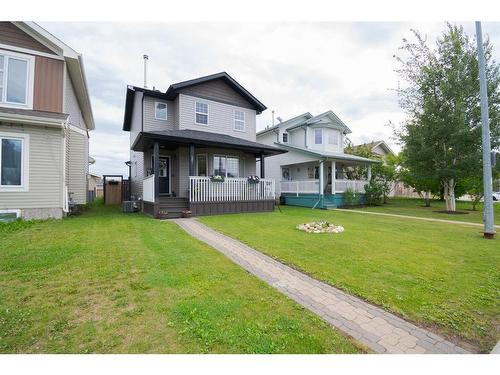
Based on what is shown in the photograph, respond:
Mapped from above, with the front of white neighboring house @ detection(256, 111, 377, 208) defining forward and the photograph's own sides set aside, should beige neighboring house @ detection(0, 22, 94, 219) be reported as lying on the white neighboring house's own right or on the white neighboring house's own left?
on the white neighboring house's own right

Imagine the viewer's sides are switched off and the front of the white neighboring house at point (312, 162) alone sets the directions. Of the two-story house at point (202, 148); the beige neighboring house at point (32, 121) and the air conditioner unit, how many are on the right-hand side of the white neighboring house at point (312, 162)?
3

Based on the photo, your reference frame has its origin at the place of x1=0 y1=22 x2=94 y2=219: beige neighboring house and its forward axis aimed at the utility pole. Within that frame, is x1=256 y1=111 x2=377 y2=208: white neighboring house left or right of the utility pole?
left

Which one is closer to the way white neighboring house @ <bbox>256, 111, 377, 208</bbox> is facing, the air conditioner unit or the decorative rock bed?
the decorative rock bed

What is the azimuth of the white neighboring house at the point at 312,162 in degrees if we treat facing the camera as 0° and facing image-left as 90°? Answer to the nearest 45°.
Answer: approximately 315°

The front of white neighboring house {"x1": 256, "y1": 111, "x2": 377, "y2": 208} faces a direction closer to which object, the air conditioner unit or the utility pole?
the utility pole

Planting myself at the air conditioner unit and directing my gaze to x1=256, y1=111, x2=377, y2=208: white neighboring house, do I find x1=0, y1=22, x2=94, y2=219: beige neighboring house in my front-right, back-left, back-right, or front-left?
back-right

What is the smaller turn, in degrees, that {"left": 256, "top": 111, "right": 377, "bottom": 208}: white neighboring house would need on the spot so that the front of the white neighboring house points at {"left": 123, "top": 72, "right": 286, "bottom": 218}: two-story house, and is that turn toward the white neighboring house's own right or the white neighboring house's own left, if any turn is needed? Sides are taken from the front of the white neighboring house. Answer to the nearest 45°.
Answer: approximately 90° to the white neighboring house's own right

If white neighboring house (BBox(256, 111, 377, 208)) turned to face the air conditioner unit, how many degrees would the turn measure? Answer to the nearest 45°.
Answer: approximately 90° to its right

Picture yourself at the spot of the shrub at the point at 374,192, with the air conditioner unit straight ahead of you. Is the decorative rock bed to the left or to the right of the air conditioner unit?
left

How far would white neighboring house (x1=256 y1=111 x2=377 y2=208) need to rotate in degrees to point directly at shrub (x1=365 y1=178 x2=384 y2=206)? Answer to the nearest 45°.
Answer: approximately 45° to its left
